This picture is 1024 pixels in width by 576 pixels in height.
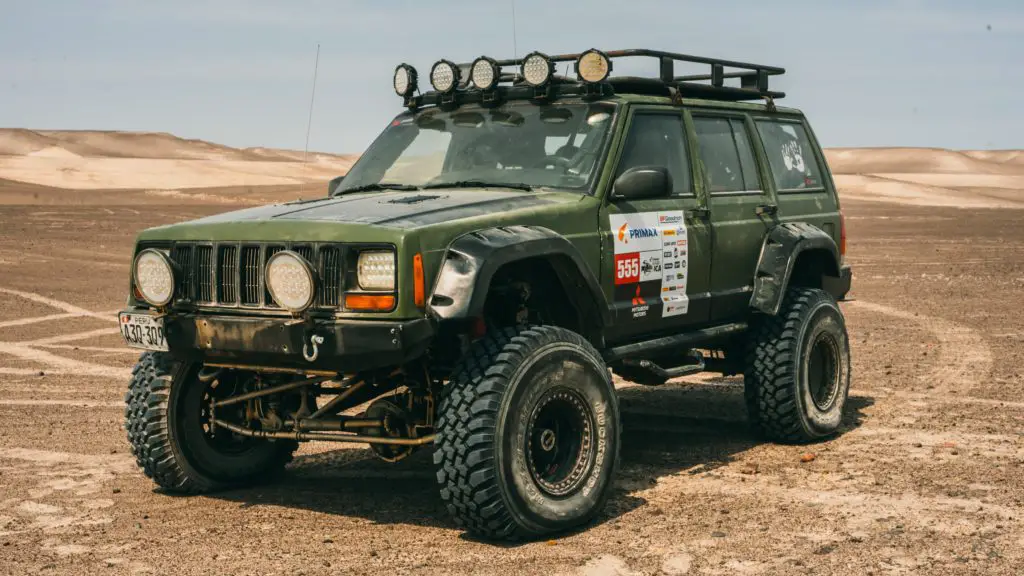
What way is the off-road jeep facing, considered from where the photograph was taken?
facing the viewer and to the left of the viewer
